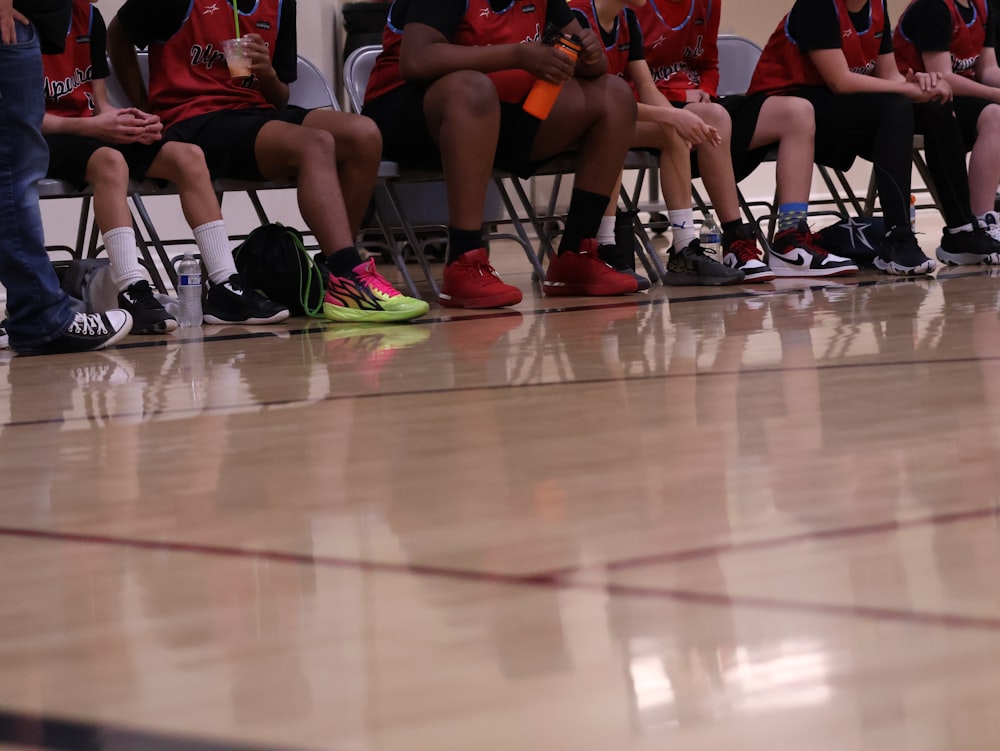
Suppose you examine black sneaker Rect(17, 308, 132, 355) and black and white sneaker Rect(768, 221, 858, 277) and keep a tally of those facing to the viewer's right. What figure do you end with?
2

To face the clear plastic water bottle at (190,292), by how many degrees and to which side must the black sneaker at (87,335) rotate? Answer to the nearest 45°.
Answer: approximately 45° to its left

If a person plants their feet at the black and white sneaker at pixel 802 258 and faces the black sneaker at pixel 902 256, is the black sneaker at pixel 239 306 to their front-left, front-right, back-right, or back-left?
back-right

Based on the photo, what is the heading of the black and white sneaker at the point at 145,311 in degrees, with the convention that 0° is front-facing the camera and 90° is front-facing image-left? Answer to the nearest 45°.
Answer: approximately 315°

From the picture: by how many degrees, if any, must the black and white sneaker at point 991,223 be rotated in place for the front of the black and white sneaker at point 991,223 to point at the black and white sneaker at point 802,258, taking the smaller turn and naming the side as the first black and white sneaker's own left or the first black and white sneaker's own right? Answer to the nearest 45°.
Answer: approximately 90° to the first black and white sneaker's own right

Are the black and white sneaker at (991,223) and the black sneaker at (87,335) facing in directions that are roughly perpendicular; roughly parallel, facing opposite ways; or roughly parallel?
roughly perpendicular

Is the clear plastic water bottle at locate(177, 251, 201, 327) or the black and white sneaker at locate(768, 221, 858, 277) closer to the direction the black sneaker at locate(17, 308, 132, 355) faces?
the black and white sneaker

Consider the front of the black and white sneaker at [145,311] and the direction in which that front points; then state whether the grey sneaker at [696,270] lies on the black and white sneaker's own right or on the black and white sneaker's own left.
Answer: on the black and white sneaker's own left

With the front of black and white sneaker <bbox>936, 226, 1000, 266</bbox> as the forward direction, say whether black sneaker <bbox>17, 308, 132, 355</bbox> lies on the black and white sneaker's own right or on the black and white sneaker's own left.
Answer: on the black and white sneaker's own right

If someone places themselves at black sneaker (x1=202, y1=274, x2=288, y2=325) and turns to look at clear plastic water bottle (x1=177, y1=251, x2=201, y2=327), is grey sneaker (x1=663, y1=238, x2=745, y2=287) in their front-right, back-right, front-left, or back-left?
back-right

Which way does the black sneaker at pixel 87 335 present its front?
to the viewer's right

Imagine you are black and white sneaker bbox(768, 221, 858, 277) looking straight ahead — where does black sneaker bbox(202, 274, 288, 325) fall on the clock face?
The black sneaker is roughly at 5 o'clock from the black and white sneaker.

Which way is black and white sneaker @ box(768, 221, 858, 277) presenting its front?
to the viewer's right

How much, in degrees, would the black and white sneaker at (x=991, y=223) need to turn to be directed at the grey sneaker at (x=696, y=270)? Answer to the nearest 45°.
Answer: approximately 90° to its right
